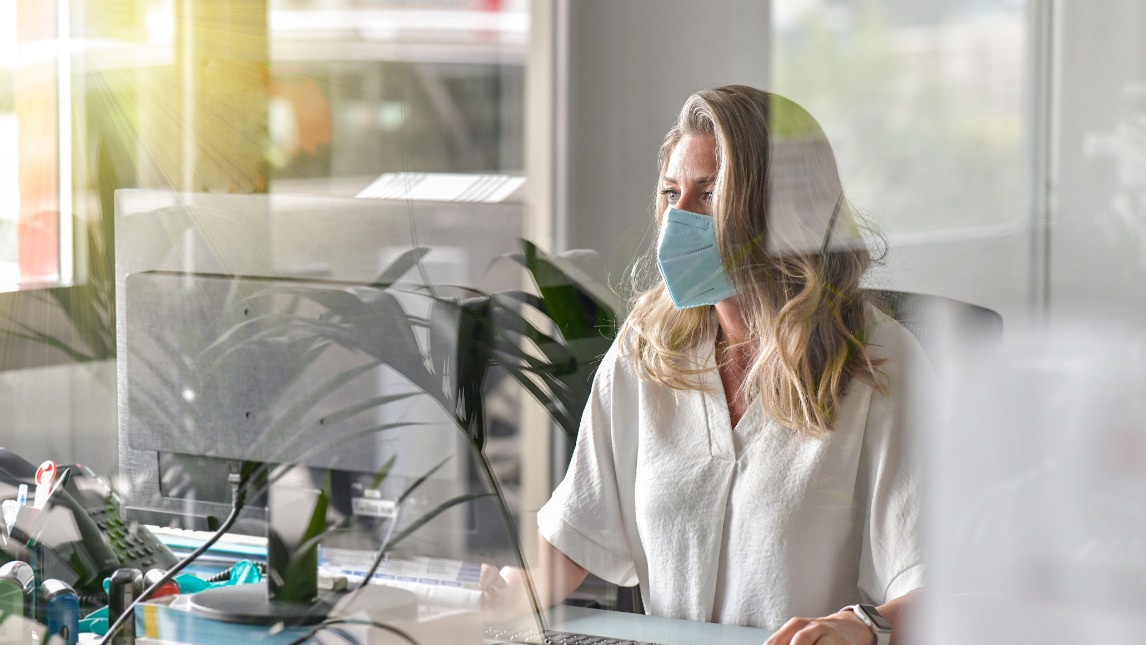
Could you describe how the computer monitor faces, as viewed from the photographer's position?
facing away from the viewer and to the right of the viewer

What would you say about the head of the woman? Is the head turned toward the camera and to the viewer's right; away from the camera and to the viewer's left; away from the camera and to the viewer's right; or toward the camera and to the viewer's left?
toward the camera and to the viewer's left
